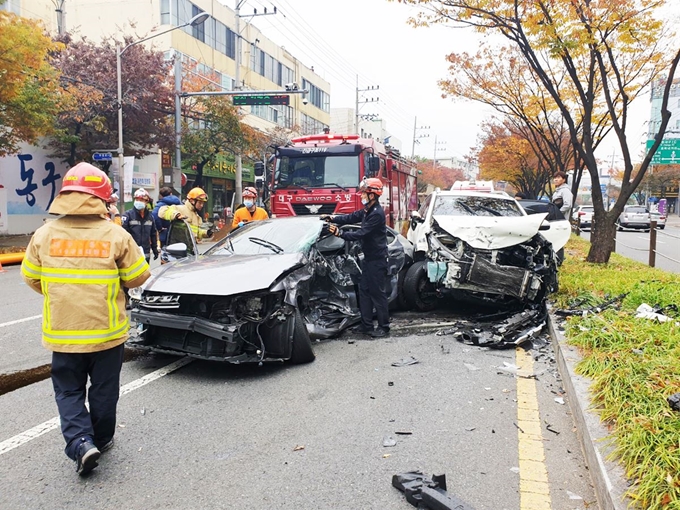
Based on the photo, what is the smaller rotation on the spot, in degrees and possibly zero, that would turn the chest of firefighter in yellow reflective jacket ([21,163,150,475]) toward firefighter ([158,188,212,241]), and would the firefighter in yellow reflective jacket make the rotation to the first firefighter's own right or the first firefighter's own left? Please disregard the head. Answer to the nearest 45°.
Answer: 0° — they already face them

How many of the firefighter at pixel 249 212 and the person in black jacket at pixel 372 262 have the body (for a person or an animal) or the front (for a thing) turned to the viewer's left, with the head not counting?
1

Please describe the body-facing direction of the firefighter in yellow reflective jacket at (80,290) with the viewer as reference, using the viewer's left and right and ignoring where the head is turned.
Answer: facing away from the viewer

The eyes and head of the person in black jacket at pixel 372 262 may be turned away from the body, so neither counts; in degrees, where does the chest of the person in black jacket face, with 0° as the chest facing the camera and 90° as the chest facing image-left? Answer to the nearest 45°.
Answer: approximately 90°

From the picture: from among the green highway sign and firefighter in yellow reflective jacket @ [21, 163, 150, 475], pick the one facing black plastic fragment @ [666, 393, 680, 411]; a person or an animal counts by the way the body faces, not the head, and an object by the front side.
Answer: the green highway sign

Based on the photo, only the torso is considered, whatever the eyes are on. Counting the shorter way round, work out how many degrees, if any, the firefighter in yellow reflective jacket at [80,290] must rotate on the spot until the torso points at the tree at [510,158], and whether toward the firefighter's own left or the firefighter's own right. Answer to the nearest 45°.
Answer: approximately 45° to the firefighter's own right

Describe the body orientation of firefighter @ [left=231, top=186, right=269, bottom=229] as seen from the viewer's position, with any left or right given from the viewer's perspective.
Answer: facing the viewer

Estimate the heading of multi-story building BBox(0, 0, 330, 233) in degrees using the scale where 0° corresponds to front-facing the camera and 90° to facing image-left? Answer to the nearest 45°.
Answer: approximately 315°

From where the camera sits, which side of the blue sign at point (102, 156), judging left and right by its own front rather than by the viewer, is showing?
front

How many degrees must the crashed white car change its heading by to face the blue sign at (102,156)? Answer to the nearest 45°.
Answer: approximately 135° to its right

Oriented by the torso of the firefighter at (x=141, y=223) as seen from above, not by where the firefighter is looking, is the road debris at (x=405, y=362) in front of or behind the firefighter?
in front

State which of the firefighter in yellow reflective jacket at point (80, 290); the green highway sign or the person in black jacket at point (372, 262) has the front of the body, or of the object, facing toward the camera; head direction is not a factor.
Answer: the green highway sign
